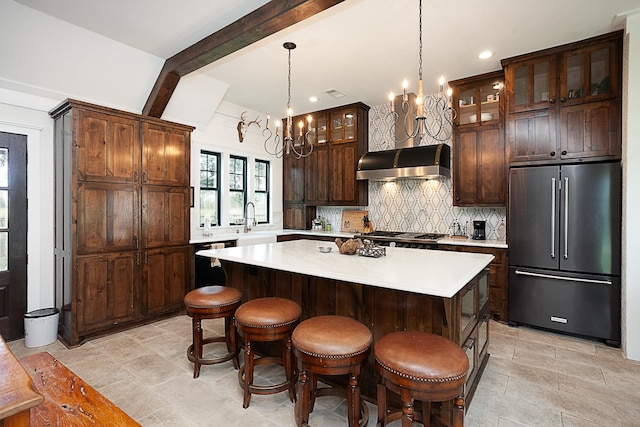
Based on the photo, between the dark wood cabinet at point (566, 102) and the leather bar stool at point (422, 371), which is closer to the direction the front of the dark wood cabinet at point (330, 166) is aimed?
the leather bar stool

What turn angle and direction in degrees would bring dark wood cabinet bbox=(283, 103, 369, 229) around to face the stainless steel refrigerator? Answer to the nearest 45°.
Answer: approximately 90° to its left

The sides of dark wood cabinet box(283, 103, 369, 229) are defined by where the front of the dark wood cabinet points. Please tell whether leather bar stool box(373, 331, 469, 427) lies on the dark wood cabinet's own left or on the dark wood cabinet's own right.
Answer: on the dark wood cabinet's own left

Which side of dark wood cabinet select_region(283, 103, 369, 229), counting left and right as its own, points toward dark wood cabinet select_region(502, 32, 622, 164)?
left

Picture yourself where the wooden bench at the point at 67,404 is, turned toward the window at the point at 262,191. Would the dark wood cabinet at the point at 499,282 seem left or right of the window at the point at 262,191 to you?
right

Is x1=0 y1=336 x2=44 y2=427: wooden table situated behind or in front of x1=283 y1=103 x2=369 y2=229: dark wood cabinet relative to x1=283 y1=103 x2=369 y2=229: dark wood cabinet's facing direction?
in front

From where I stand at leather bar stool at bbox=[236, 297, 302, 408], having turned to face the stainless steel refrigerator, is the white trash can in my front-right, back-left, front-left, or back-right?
back-left

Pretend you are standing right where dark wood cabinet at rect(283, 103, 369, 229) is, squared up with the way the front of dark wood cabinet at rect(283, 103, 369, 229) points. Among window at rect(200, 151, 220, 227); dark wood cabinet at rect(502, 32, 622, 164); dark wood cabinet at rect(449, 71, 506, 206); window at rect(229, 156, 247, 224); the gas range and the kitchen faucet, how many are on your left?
3

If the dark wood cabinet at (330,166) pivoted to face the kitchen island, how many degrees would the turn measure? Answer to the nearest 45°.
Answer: approximately 45° to its left

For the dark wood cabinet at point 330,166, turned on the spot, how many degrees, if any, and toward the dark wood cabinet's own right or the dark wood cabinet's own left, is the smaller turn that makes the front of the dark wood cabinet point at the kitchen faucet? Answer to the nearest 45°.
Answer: approximately 45° to the dark wood cabinet's own right

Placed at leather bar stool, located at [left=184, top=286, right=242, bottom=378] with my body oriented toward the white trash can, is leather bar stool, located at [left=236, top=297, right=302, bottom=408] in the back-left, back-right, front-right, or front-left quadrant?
back-left

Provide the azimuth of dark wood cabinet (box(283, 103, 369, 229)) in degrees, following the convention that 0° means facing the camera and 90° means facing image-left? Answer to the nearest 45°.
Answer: approximately 45°

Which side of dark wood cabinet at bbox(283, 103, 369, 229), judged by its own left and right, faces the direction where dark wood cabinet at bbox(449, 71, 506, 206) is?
left

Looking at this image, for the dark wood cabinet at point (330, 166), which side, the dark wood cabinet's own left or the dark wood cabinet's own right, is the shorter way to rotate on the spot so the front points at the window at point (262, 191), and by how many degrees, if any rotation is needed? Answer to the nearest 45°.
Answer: approximately 45° to the dark wood cabinet's own right
